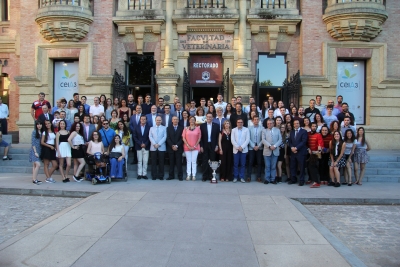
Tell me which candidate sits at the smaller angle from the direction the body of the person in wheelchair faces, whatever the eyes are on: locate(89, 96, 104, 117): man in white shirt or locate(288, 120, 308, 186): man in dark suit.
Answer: the man in dark suit

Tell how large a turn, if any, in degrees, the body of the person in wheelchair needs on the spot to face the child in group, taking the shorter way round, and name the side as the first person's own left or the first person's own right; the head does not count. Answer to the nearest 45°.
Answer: approximately 135° to the first person's own right

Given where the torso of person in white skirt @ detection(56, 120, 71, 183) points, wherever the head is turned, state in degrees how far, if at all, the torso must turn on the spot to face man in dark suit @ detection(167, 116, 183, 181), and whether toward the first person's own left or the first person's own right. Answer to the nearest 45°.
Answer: approximately 90° to the first person's own left

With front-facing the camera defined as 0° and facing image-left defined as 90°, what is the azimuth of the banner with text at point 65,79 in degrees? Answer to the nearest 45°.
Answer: approximately 0°

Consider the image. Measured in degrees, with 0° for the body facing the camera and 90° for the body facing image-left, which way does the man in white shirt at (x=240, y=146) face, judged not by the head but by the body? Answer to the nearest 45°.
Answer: approximately 0°

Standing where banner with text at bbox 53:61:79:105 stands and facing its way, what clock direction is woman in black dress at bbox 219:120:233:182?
The woman in black dress is roughly at 11 o'clock from the banner with text.
